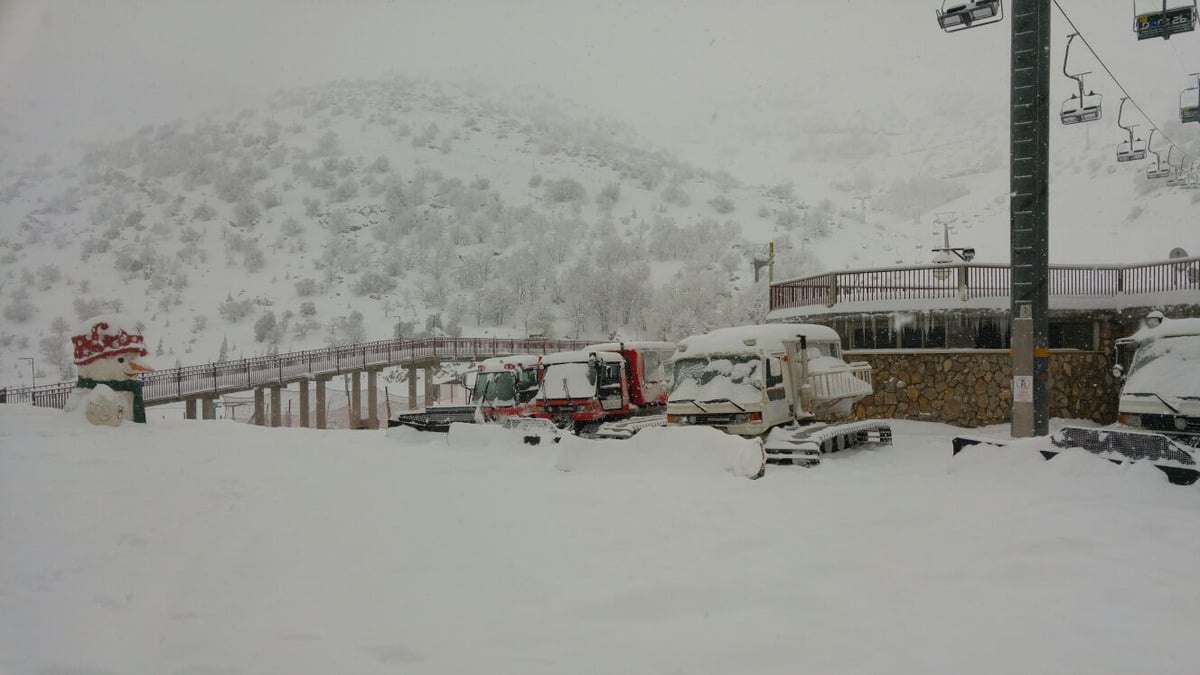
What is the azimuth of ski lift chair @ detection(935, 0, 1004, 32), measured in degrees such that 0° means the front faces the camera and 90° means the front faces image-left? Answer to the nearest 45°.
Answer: approximately 45°

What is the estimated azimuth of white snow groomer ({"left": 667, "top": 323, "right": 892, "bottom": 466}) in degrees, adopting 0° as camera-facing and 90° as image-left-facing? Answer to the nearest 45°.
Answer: approximately 45°

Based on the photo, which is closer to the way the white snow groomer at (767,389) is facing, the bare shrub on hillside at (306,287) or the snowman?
the snowman

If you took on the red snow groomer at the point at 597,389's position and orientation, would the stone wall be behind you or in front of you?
behind

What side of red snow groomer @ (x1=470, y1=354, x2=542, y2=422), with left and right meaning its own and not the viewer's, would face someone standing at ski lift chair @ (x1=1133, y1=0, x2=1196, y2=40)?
left

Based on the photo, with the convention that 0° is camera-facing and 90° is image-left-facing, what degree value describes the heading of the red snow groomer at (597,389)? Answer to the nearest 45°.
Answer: approximately 45°

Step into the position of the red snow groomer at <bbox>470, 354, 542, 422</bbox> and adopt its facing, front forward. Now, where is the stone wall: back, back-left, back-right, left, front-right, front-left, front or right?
back-left

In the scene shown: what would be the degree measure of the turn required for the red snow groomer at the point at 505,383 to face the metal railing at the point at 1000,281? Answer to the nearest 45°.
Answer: approximately 135° to its left
